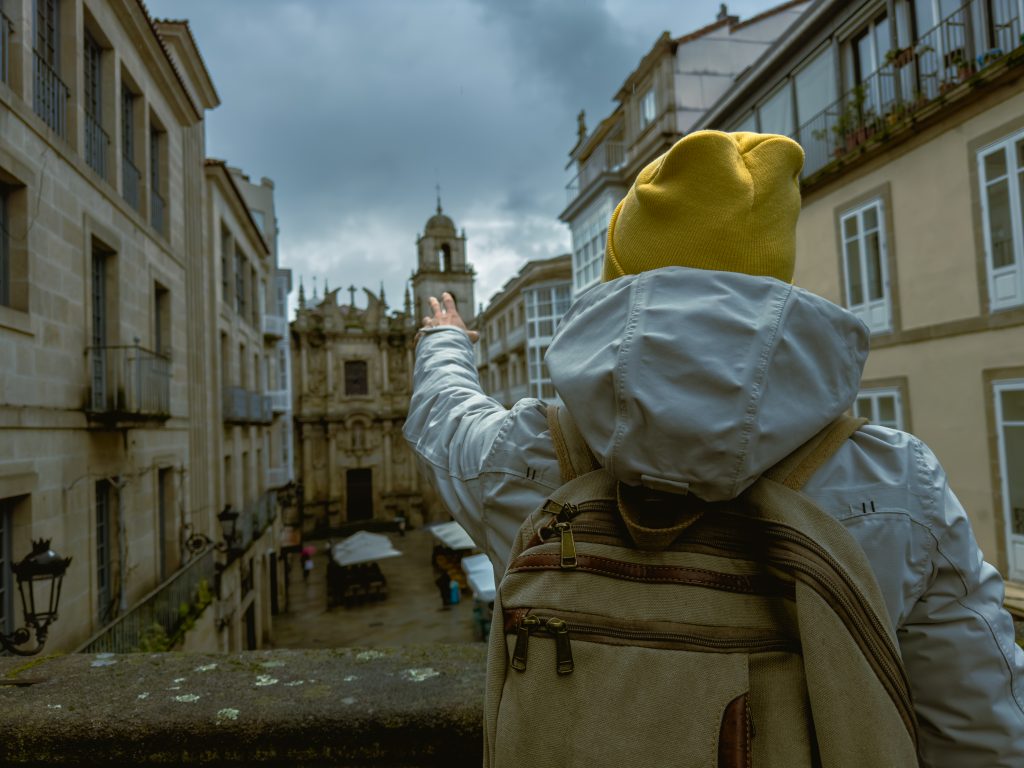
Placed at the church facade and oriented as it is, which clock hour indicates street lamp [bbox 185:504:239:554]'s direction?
The street lamp is roughly at 12 o'clock from the church facade.

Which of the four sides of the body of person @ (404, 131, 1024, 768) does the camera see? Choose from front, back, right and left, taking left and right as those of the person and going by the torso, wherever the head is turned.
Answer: back

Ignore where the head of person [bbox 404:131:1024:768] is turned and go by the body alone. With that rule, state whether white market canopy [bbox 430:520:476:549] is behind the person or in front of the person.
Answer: in front

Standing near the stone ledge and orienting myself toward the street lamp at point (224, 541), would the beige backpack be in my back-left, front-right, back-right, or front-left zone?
back-right

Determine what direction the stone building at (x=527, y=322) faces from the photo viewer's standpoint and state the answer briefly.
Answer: facing the viewer and to the left of the viewer

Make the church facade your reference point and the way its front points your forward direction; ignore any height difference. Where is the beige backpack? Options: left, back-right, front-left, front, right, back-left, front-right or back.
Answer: front

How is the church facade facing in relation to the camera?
toward the camera

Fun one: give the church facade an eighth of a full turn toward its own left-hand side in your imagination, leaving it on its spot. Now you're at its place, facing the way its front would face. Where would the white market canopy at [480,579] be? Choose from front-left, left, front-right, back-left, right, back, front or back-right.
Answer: front-right

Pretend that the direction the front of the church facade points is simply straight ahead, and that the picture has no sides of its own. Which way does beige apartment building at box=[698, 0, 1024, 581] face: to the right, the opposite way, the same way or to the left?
to the right

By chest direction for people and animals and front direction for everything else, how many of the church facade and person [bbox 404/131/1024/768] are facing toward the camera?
1

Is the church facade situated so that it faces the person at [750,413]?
yes

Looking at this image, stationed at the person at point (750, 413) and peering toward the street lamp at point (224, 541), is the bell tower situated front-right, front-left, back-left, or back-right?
front-right

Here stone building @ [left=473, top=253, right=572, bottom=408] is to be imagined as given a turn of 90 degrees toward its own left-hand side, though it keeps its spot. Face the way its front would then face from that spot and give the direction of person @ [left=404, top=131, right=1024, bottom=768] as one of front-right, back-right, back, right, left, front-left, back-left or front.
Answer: front-right

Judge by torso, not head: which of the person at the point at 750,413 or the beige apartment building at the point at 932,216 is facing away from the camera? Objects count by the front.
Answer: the person

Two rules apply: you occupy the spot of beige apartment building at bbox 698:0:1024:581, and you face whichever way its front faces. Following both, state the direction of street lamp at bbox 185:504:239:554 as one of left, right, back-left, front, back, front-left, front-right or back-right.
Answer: front-right
